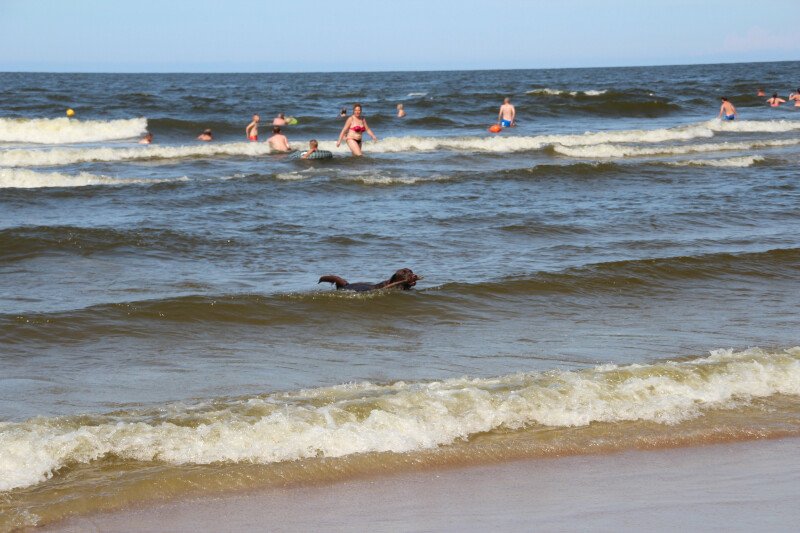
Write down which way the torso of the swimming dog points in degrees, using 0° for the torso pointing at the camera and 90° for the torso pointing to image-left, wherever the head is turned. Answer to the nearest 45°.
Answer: approximately 270°

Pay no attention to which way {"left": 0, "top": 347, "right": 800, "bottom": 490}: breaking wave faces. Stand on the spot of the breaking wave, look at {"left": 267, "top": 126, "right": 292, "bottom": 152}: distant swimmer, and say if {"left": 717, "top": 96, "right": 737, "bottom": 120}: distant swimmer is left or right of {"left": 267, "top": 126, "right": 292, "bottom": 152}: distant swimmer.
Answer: right

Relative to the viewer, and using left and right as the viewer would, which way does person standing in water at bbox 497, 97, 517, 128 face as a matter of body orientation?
facing away from the viewer

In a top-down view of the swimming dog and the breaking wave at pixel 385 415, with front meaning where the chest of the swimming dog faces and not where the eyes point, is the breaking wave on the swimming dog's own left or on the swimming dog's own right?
on the swimming dog's own right

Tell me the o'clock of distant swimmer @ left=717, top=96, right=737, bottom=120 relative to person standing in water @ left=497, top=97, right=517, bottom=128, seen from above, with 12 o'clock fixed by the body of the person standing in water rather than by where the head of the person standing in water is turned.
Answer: The distant swimmer is roughly at 2 o'clock from the person standing in water.

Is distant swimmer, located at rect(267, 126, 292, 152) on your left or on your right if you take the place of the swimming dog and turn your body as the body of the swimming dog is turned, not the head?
on your left

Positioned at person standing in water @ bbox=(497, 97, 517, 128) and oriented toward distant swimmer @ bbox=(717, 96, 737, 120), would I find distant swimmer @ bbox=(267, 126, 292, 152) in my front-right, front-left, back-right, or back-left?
back-right

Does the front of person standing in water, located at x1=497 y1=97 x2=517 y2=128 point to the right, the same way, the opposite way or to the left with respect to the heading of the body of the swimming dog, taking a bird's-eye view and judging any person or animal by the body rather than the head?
to the left

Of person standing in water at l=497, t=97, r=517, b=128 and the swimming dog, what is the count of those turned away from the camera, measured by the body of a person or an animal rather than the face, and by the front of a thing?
1

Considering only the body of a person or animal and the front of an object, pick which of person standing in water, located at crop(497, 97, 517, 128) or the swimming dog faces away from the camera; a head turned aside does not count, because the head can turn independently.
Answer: the person standing in water

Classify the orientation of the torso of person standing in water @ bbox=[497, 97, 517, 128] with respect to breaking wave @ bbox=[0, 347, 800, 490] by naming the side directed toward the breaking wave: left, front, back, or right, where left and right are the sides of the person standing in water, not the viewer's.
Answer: back

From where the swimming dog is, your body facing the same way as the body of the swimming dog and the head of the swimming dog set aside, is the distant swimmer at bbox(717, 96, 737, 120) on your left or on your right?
on your left
